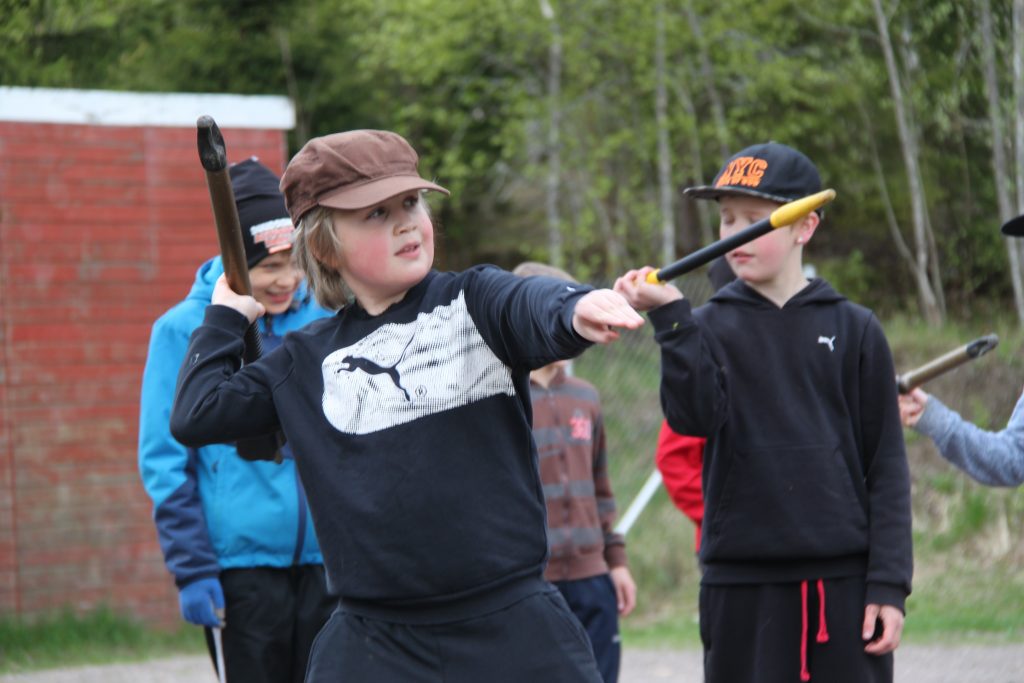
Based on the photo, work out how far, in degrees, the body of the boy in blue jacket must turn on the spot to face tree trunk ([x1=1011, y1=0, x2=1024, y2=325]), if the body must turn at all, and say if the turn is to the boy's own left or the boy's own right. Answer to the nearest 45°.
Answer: approximately 90° to the boy's own left

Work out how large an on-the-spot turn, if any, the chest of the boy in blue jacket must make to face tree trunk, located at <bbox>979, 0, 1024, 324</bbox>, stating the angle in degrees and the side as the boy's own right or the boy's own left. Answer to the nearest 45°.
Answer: approximately 90° to the boy's own left

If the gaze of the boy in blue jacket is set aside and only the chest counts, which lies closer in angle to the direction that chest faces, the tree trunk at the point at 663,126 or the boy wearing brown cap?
the boy wearing brown cap

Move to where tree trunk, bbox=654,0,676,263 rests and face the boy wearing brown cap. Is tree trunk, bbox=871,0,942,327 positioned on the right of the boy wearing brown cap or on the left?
left

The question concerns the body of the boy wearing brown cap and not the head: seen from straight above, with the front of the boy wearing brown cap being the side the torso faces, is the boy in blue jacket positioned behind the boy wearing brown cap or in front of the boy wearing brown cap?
behind

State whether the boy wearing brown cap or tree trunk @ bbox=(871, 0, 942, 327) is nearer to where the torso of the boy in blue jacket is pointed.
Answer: the boy wearing brown cap

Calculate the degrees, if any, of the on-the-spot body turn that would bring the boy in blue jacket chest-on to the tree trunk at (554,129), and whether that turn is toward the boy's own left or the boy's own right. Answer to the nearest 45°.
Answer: approximately 135° to the boy's own left

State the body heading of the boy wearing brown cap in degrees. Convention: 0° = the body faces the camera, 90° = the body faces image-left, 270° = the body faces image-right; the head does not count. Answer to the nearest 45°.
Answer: approximately 0°

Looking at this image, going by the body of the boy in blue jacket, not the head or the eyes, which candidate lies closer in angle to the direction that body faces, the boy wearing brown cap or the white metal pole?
the boy wearing brown cap

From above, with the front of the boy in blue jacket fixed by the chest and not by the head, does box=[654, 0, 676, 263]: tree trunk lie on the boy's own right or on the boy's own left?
on the boy's own left

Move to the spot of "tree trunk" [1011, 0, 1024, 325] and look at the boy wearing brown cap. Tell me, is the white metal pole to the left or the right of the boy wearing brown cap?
right

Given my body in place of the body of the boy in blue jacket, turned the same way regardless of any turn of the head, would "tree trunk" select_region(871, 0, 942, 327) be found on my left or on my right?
on my left
